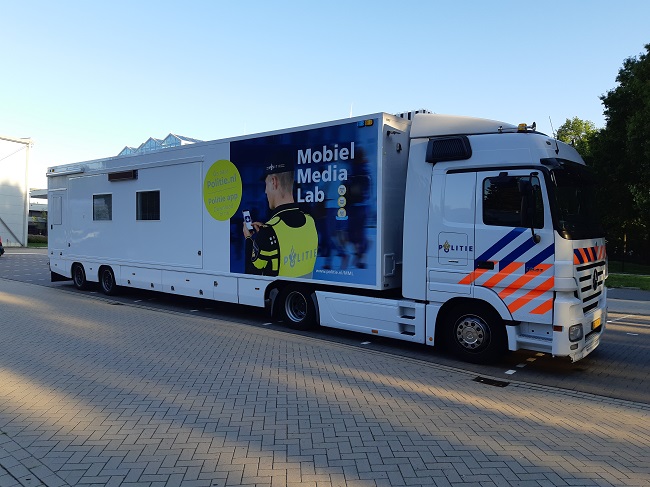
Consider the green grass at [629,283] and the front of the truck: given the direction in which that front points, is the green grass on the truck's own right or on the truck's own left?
on the truck's own left

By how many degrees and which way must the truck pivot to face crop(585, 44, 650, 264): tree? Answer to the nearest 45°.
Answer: approximately 90° to its left

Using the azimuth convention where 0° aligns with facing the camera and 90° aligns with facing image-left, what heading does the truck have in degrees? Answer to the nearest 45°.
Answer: approximately 315°
